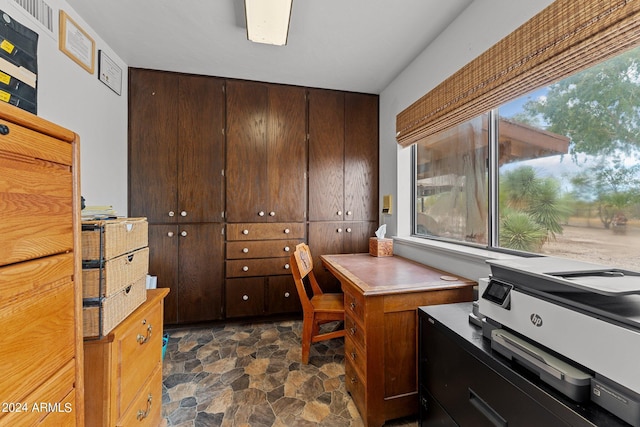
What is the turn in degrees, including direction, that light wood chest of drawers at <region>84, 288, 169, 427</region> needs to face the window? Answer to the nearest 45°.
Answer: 0° — it already faces it

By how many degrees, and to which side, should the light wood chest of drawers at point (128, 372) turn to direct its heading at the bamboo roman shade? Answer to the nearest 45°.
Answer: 0° — it already faces it

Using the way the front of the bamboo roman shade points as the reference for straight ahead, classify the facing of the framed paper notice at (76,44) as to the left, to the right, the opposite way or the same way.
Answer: the opposite way

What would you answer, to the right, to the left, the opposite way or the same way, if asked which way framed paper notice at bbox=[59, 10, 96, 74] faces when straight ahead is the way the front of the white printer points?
the opposite way

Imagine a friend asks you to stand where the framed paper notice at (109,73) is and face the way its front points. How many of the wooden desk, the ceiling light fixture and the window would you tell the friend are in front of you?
3

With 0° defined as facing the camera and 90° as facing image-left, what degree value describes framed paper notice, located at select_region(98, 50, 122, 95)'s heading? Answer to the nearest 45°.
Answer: approximately 315°

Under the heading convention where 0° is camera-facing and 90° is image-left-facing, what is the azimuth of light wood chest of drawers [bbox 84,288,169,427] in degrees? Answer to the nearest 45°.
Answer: approximately 315°

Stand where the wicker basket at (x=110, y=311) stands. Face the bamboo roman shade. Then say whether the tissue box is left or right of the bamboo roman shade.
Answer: left

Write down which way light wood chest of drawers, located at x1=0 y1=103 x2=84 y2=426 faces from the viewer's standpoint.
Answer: facing the viewer and to the right of the viewer

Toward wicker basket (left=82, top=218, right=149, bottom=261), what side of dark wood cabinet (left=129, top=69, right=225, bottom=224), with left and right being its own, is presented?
front
